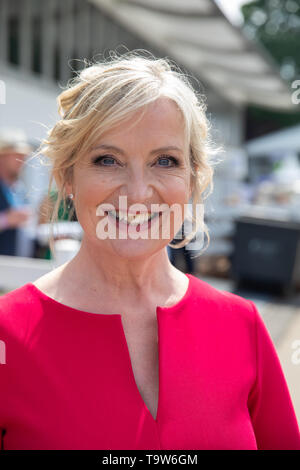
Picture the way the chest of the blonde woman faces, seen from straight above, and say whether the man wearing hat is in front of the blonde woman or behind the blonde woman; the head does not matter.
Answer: behind

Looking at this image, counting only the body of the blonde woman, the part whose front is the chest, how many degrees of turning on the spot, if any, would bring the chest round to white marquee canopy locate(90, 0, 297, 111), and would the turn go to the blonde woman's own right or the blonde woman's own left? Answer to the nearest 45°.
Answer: approximately 180°

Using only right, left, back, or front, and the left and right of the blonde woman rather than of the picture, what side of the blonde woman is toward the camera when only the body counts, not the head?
front

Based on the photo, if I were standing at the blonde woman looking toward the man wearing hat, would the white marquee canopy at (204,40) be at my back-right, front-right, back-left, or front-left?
front-right
